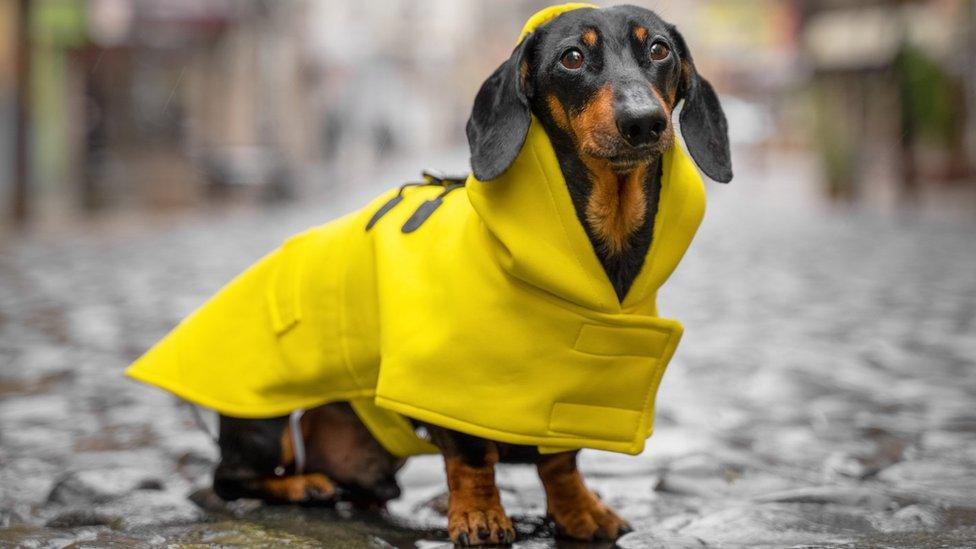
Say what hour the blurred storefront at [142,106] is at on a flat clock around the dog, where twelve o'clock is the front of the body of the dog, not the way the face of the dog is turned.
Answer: The blurred storefront is roughly at 7 o'clock from the dog.

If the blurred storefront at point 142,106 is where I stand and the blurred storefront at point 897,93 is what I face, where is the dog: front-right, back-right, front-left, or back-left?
front-right

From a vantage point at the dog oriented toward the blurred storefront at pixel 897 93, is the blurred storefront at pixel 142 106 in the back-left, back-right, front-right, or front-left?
front-left

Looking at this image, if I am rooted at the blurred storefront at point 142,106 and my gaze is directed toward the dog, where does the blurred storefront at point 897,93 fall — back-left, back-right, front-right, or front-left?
front-left

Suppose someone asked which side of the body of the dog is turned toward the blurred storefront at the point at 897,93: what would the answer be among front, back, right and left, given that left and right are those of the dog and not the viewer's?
left

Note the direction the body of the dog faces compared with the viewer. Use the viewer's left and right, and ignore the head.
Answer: facing the viewer and to the right of the viewer
